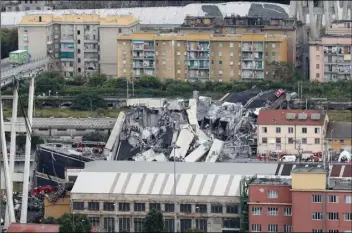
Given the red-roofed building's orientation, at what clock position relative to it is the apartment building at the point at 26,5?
The apartment building is roughly at 5 o'clock from the red-roofed building.

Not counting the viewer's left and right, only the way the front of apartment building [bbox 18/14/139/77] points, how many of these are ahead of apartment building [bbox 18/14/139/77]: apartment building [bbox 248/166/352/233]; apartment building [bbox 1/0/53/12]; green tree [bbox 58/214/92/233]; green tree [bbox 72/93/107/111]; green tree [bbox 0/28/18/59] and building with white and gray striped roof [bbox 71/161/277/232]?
4

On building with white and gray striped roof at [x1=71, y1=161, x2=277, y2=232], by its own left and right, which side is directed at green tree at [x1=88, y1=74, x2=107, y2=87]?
back

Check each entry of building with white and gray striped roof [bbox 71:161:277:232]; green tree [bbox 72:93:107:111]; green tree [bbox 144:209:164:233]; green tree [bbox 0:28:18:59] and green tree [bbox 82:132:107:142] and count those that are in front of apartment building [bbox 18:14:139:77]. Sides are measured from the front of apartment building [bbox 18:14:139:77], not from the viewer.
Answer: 4

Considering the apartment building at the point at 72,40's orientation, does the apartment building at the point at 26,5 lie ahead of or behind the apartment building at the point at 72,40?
behind

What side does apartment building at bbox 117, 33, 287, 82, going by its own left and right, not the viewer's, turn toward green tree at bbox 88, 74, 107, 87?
right

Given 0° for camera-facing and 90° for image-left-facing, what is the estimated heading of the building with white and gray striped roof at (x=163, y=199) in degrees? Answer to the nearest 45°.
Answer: approximately 0°
